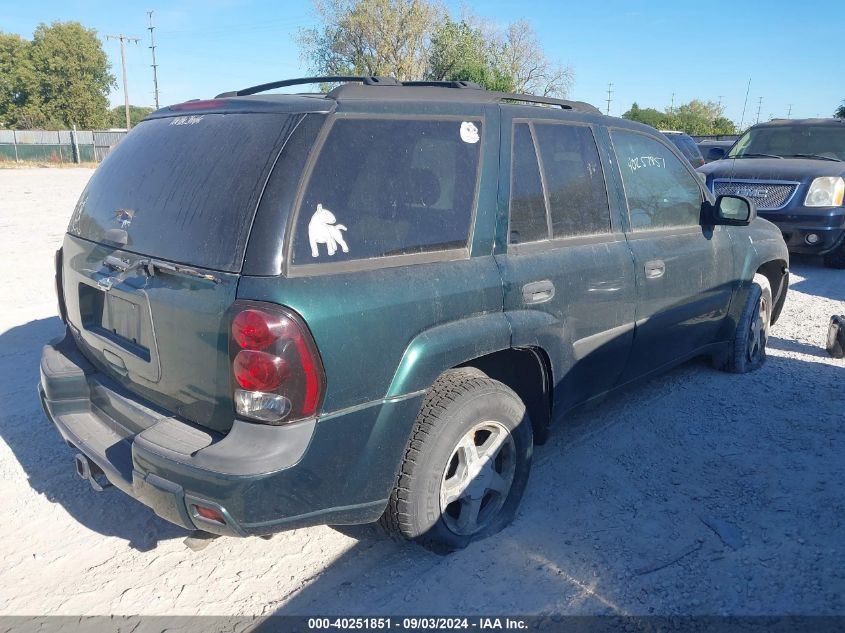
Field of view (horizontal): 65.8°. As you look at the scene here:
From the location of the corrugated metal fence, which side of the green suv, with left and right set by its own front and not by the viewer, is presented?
left

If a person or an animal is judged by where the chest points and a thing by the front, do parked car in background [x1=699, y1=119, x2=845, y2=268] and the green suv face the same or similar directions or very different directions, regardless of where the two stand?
very different directions

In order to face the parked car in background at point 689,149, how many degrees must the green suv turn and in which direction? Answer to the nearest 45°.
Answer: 0° — it already faces it

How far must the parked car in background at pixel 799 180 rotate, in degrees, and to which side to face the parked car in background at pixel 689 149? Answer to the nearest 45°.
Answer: approximately 135° to its right

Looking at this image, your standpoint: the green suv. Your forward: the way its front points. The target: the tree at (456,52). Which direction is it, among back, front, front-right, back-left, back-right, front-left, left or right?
front-left

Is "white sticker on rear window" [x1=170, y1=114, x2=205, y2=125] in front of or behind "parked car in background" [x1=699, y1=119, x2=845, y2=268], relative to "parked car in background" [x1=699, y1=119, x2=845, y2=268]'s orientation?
in front

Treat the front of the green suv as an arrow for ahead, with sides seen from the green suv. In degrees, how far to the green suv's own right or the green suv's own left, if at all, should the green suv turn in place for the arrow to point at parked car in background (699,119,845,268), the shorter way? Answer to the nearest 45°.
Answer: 0° — it already faces it

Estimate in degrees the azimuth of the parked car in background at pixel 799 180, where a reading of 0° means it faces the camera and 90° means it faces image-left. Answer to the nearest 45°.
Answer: approximately 45°

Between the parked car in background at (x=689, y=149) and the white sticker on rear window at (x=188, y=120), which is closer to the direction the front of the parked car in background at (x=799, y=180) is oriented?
the white sticker on rear window

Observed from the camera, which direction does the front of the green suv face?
facing away from the viewer and to the right of the viewer
